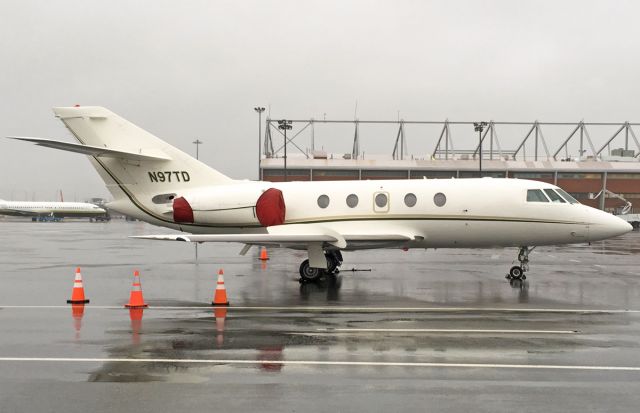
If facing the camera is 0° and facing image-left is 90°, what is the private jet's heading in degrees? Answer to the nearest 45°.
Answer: approximately 270°
